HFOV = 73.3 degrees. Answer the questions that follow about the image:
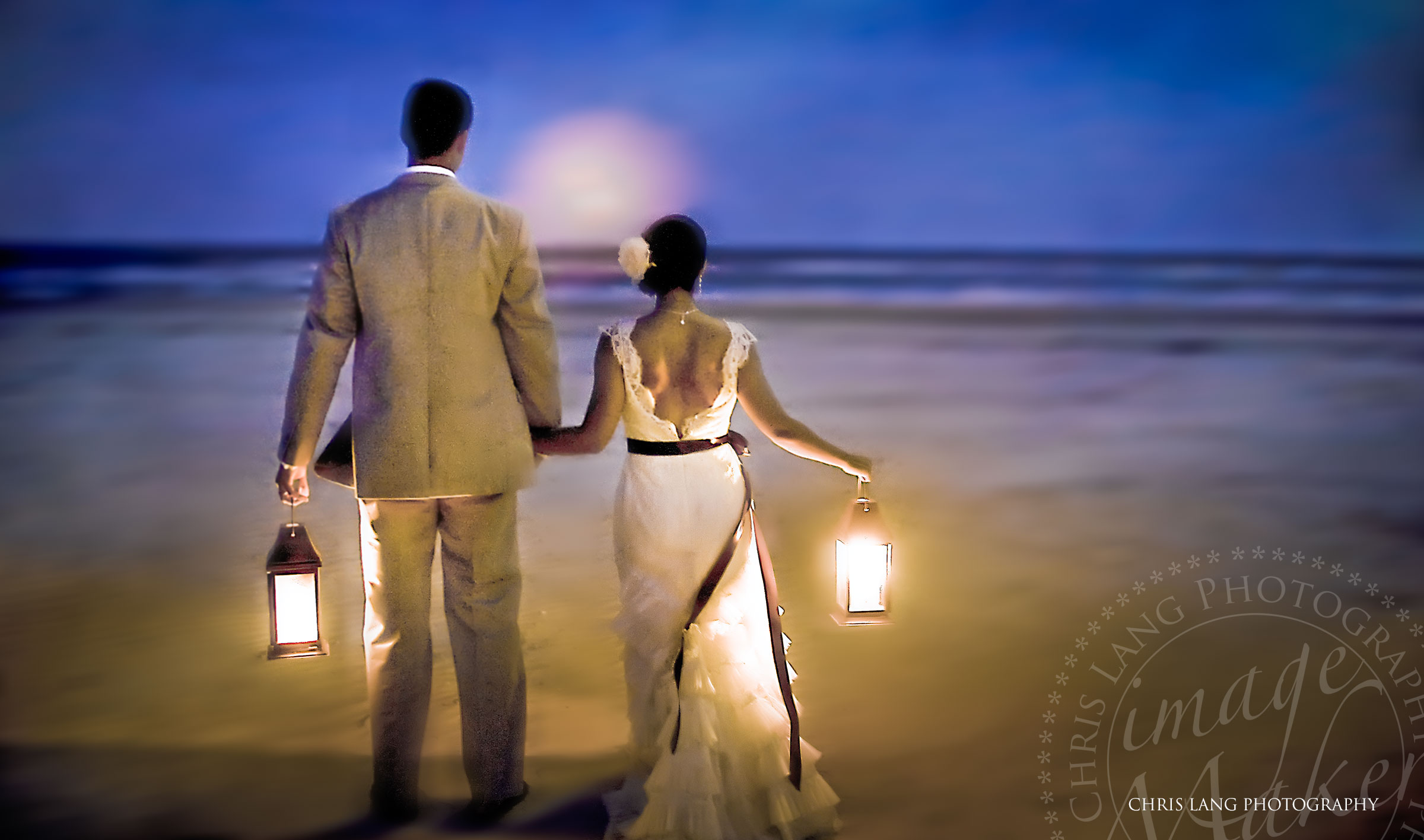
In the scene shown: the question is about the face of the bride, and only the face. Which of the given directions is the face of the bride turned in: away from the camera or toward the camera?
away from the camera

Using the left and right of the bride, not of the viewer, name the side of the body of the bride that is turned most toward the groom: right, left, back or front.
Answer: left

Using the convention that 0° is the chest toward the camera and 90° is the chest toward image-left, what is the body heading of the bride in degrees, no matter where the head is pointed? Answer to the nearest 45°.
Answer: approximately 180°

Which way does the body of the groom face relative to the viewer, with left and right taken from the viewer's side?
facing away from the viewer

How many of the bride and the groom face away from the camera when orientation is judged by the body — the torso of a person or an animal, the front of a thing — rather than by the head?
2

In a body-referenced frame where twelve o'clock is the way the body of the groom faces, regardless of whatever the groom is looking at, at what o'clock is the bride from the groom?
The bride is roughly at 3 o'clock from the groom.
